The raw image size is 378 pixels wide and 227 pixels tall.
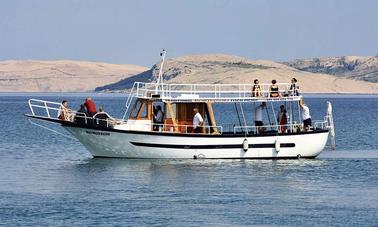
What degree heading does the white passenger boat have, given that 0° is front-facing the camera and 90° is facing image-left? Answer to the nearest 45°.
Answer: approximately 90°
